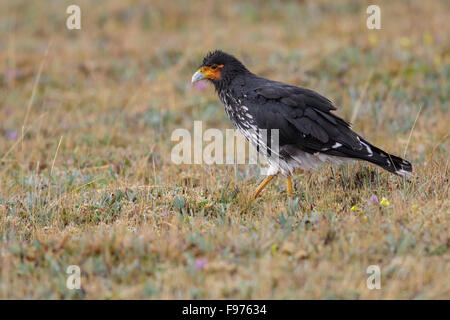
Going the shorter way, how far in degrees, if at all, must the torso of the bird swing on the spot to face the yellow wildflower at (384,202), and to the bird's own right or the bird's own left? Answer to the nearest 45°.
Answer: approximately 135° to the bird's own left

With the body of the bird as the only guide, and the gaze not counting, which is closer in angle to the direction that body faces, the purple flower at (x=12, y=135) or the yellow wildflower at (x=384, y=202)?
the purple flower

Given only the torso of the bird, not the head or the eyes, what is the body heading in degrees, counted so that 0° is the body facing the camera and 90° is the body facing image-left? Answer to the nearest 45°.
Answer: approximately 90°

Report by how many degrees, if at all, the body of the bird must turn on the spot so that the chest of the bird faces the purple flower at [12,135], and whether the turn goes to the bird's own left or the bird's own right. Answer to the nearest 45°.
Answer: approximately 45° to the bird's own right

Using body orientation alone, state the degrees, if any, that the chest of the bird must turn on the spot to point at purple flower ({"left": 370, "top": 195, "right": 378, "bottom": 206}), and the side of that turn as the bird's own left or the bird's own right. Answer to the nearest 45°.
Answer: approximately 135° to the bird's own left

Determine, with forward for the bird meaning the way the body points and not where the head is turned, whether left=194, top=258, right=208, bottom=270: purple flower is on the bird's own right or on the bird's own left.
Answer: on the bird's own left

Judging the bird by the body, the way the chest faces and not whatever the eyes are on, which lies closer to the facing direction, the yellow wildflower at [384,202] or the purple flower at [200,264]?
the purple flower
